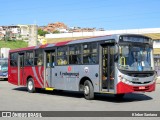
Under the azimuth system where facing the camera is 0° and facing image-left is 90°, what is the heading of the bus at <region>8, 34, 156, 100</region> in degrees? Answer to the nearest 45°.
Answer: approximately 315°
